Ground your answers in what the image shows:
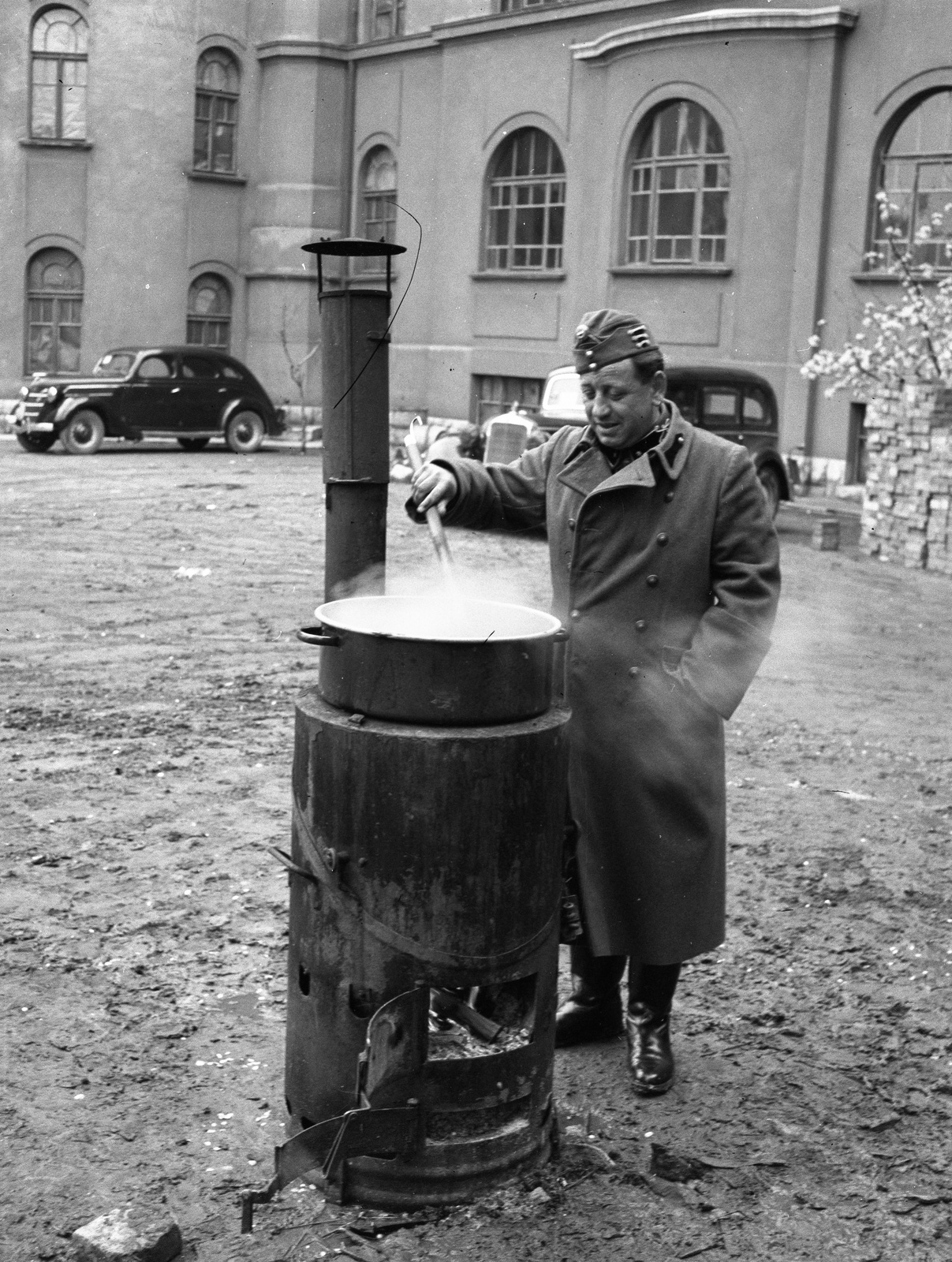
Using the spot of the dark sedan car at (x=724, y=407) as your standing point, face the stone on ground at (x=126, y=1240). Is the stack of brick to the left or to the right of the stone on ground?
left

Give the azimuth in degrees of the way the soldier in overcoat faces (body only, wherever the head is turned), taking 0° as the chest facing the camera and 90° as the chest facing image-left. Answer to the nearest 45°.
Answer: approximately 45°

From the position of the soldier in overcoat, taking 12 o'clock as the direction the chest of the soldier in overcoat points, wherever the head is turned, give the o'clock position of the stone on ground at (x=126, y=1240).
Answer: The stone on ground is roughly at 12 o'clock from the soldier in overcoat.

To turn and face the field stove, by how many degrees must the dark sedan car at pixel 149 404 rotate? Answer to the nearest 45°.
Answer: approximately 45° to its left

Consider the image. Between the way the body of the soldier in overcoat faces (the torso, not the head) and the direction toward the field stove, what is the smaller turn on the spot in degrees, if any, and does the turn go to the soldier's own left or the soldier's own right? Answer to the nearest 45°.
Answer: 0° — they already face it

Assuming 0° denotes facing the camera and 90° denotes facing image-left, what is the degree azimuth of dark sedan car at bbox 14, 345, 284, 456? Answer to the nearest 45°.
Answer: approximately 45°

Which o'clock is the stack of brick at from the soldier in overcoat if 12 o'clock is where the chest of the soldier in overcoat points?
The stack of brick is roughly at 5 o'clock from the soldier in overcoat.

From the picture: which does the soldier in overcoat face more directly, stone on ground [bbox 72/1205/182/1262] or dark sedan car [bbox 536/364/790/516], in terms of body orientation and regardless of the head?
the stone on ground
